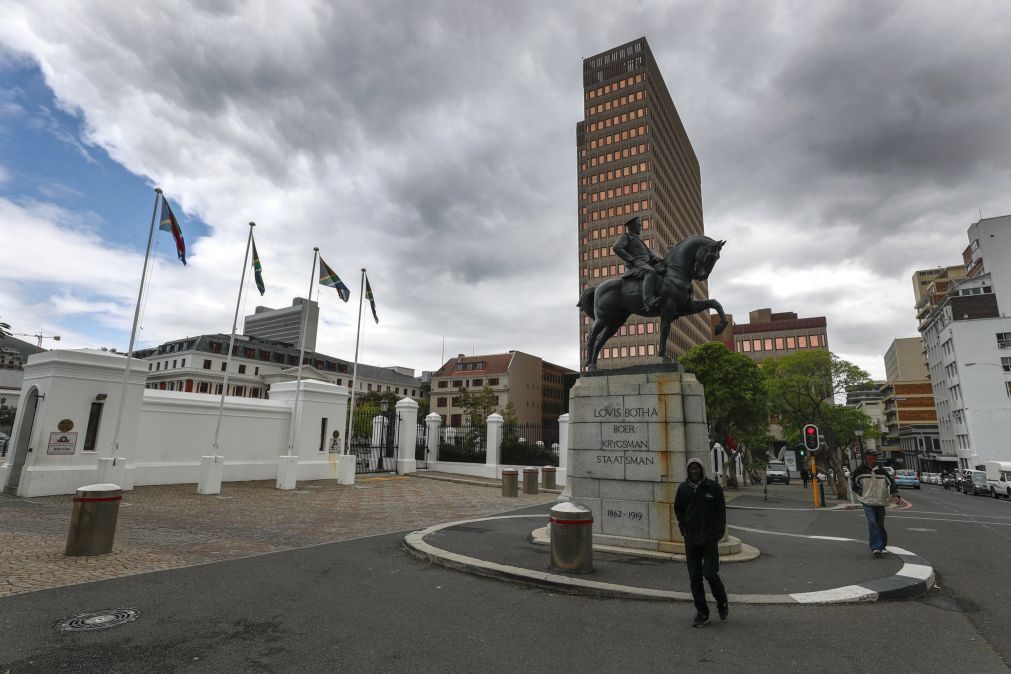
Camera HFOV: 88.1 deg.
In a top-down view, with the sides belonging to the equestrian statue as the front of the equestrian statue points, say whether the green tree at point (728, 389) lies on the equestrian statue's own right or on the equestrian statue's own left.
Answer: on the equestrian statue's own left

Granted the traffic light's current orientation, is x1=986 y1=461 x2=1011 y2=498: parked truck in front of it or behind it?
behind

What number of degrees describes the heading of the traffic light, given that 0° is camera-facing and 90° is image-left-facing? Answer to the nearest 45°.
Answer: approximately 0°

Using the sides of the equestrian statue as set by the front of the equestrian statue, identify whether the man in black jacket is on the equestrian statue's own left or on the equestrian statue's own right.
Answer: on the equestrian statue's own right

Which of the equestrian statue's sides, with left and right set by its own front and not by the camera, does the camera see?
right

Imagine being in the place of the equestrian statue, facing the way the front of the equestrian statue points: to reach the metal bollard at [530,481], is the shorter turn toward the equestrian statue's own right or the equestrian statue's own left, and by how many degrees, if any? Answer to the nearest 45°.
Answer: approximately 135° to the equestrian statue's own left

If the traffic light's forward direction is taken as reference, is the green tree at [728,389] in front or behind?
behind

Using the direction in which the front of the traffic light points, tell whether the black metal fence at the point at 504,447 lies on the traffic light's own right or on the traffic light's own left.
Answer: on the traffic light's own right

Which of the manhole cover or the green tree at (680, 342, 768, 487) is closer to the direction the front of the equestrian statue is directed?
the green tree

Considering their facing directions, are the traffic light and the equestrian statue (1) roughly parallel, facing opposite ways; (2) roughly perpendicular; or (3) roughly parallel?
roughly perpendicular

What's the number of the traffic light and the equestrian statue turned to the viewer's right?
1
